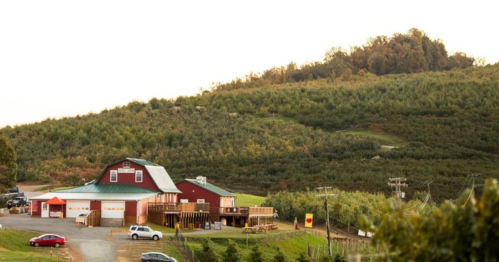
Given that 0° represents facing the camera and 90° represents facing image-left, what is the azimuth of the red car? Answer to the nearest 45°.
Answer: approximately 90°

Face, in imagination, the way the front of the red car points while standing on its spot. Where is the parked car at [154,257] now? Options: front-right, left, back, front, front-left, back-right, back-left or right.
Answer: back-left
